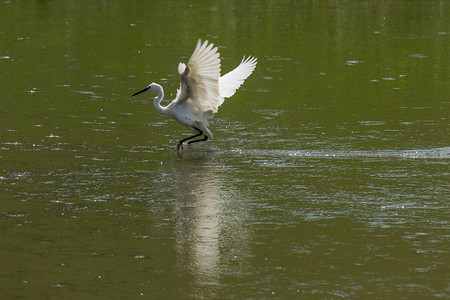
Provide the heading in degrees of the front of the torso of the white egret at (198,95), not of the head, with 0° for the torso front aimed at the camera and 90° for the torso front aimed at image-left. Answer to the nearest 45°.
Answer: approximately 90°
